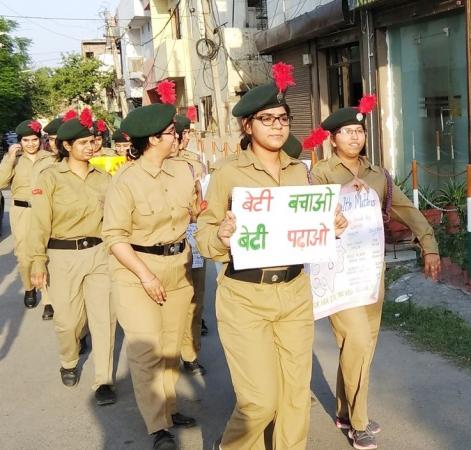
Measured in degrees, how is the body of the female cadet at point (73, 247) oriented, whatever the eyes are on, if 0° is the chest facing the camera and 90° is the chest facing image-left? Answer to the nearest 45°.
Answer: approximately 315°

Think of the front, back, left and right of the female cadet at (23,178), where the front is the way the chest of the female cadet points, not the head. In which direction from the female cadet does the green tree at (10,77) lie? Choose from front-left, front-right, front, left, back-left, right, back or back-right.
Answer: back

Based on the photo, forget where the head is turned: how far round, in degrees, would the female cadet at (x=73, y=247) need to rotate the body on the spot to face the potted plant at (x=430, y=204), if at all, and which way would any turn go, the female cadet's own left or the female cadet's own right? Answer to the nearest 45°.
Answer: approximately 90° to the female cadet's own left

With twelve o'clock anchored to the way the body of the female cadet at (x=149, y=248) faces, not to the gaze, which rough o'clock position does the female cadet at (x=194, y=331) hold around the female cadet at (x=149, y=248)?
the female cadet at (x=194, y=331) is roughly at 8 o'clock from the female cadet at (x=149, y=248).

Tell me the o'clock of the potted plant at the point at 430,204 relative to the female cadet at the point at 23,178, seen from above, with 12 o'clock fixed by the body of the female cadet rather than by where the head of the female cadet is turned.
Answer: The potted plant is roughly at 9 o'clock from the female cadet.

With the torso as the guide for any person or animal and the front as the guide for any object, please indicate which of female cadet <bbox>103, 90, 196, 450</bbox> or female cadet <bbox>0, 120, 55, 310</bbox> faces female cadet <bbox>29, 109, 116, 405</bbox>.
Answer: female cadet <bbox>0, 120, 55, 310</bbox>
